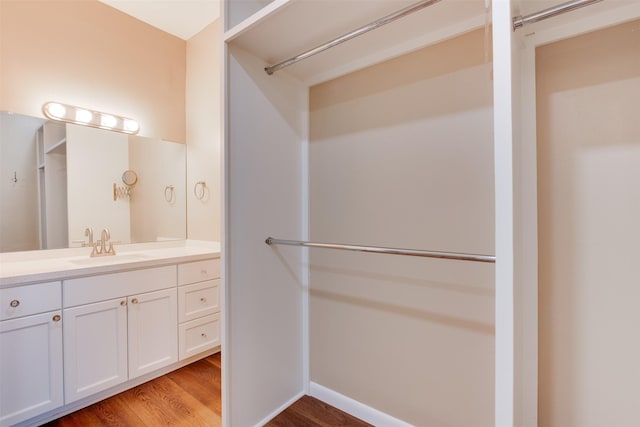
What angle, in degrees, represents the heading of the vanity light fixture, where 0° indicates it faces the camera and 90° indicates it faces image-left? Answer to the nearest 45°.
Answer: approximately 315°

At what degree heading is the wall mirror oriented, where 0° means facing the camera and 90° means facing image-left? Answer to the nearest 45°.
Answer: approximately 315°
